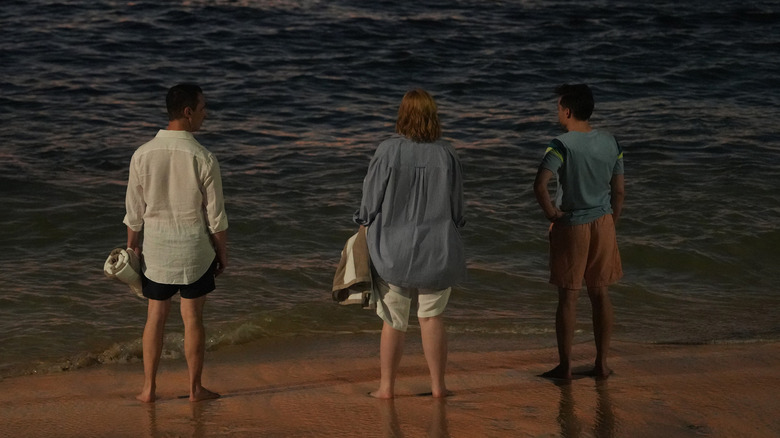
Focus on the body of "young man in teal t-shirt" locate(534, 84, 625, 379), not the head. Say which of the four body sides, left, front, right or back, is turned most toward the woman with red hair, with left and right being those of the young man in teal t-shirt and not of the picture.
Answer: left

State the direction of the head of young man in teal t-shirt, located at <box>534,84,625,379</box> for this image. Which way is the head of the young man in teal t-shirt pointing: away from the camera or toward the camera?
away from the camera

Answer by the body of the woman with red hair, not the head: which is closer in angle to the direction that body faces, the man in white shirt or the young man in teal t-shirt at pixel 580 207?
the young man in teal t-shirt

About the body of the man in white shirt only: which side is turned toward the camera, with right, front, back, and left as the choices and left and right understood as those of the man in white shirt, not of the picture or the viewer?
back

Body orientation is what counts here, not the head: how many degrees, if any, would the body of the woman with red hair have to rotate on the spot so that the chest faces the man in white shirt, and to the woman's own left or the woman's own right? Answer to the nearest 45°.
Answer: approximately 90° to the woman's own left

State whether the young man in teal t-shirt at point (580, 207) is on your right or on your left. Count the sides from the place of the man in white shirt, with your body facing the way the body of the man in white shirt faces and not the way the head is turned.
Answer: on your right

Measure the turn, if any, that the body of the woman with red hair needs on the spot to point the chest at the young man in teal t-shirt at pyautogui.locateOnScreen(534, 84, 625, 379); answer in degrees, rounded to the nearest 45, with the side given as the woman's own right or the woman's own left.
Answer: approximately 45° to the woman's own right

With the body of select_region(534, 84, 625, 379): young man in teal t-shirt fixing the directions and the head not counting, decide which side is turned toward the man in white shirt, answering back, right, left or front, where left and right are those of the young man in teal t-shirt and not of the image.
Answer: left

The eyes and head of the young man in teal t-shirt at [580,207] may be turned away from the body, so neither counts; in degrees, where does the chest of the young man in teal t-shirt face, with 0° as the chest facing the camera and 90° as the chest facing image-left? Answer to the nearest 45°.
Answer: approximately 135°

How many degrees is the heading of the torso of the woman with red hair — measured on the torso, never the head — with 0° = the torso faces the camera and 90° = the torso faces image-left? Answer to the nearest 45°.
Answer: approximately 180°

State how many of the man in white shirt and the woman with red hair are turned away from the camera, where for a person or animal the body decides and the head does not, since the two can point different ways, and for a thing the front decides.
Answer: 2

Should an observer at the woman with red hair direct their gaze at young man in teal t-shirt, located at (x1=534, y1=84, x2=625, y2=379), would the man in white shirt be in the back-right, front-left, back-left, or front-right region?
back-left
